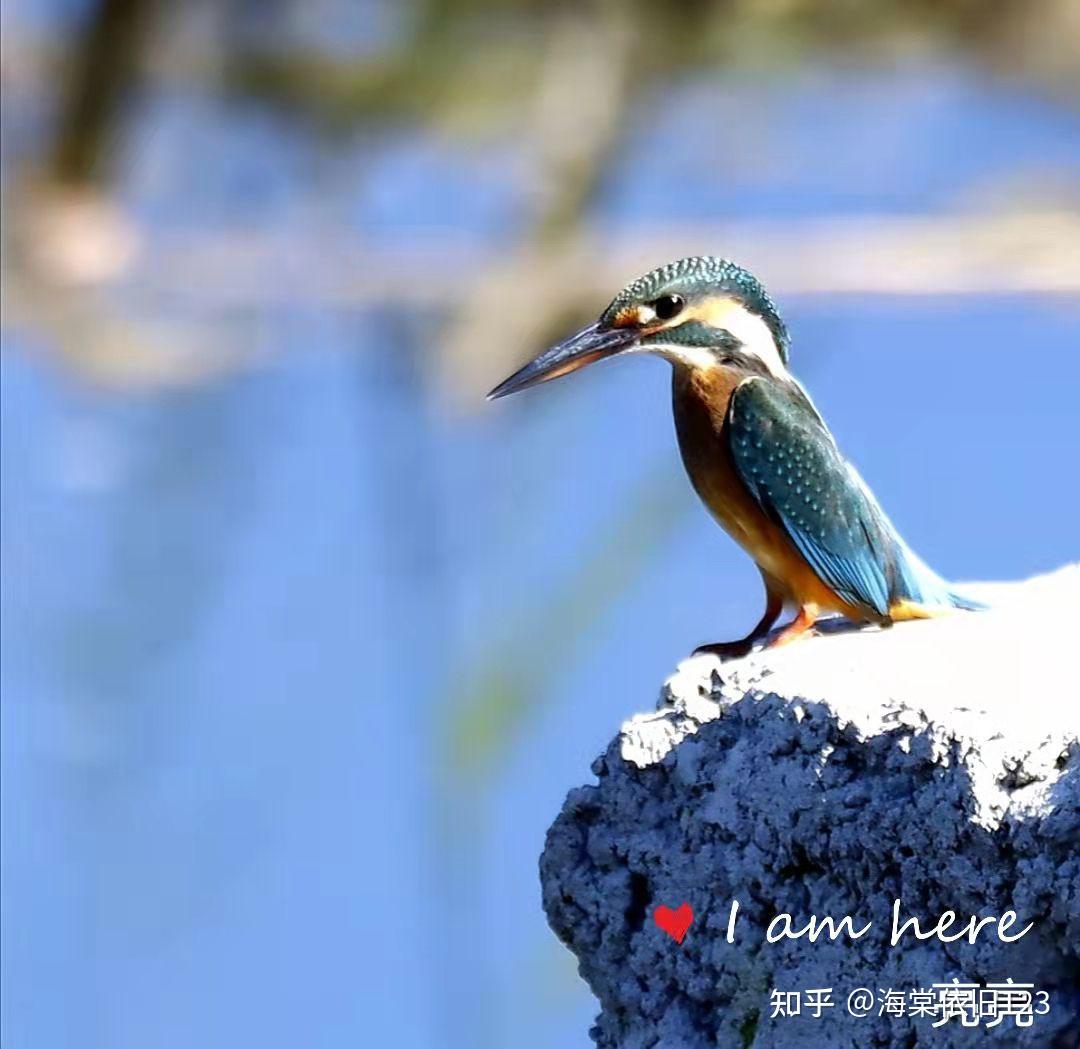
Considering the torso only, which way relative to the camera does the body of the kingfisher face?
to the viewer's left
